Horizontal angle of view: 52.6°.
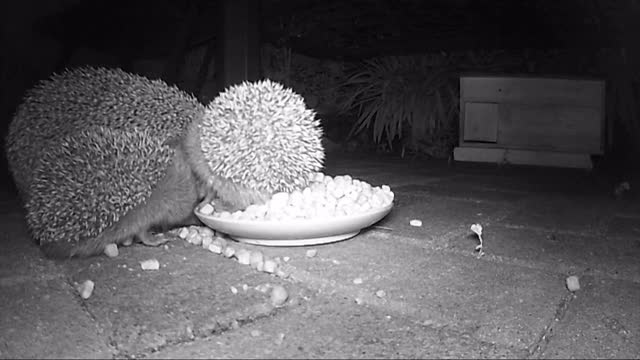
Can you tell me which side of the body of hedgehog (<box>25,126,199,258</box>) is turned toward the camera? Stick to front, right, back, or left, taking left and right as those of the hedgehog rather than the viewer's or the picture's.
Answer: right

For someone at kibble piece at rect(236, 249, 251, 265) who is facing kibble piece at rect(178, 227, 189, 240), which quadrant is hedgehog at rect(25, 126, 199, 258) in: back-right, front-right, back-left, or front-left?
front-left
